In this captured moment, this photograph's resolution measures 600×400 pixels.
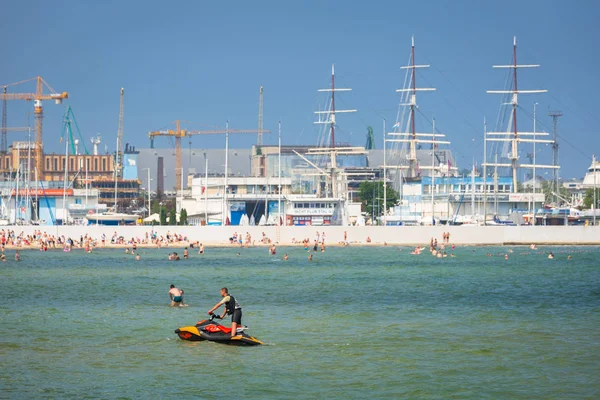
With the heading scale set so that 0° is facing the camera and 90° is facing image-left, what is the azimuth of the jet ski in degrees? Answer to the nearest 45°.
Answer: approximately 90°

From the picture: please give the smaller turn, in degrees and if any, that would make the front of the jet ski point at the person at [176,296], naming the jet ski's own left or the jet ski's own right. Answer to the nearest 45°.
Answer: approximately 90° to the jet ski's own right
